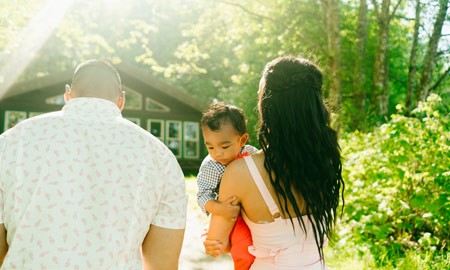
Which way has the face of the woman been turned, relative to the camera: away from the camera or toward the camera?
away from the camera

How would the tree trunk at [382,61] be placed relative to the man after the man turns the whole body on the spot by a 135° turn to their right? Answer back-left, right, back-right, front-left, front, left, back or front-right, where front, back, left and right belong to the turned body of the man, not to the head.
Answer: left

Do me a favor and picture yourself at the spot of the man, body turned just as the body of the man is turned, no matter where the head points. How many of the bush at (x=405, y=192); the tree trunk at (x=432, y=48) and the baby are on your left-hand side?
0

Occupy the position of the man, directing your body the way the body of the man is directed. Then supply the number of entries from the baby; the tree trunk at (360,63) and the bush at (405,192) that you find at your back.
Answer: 0

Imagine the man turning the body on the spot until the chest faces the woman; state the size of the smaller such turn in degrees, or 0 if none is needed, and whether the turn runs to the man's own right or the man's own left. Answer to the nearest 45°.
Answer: approximately 90° to the man's own right

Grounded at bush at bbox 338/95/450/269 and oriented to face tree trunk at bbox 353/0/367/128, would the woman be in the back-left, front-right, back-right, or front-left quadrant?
back-left

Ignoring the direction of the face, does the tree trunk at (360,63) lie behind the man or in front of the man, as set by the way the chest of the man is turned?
in front

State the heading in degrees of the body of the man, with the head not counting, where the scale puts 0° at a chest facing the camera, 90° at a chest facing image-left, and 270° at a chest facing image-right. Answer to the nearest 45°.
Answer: approximately 180°

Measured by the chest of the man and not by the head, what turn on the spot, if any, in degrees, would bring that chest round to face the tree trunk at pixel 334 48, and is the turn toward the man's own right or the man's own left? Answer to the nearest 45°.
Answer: approximately 45° to the man's own right

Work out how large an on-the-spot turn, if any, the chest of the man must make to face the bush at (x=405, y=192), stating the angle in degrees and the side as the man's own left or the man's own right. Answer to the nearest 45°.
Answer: approximately 45° to the man's own right

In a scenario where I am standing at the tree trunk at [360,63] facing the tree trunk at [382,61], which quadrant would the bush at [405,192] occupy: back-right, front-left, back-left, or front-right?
front-right

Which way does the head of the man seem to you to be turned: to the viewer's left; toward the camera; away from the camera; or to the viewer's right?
away from the camera
